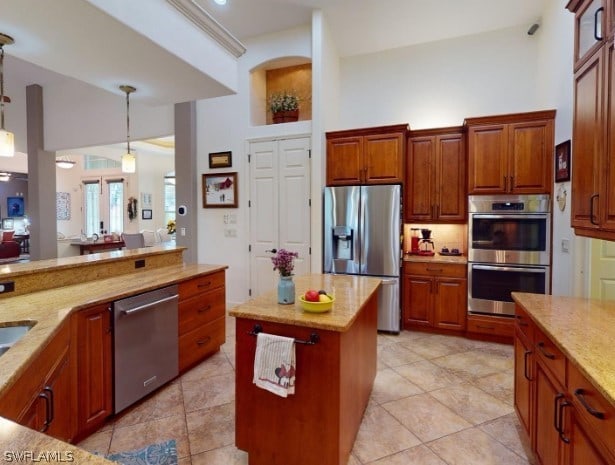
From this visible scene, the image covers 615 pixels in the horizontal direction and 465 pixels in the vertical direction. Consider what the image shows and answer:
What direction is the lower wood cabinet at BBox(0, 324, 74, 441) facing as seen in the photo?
to the viewer's right

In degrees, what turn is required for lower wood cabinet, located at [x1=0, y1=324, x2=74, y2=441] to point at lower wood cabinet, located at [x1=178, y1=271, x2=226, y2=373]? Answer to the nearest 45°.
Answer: approximately 45° to its left

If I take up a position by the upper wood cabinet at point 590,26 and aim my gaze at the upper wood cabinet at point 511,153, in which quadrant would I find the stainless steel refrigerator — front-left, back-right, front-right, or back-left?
front-left

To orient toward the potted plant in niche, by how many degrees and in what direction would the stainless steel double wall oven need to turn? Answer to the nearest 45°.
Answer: approximately 90° to its right

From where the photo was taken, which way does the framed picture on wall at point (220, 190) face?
toward the camera

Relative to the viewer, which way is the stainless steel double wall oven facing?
toward the camera

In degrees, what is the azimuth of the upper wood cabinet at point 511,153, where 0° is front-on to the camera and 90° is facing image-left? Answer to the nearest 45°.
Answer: approximately 0°

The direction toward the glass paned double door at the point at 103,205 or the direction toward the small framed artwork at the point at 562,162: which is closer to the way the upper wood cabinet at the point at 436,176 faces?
the small framed artwork

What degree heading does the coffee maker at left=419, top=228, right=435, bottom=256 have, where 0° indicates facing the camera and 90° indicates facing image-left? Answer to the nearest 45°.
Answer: approximately 0°

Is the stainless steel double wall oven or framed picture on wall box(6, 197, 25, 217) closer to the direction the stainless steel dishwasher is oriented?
the stainless steel double wall oven

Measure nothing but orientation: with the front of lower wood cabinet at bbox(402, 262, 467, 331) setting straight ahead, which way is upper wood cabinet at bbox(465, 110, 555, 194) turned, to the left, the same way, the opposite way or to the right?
the same way

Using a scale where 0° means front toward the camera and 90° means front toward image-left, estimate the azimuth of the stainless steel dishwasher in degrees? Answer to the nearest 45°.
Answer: approximately 315°

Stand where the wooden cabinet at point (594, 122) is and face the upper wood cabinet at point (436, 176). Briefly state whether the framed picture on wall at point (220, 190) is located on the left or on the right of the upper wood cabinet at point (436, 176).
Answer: left
